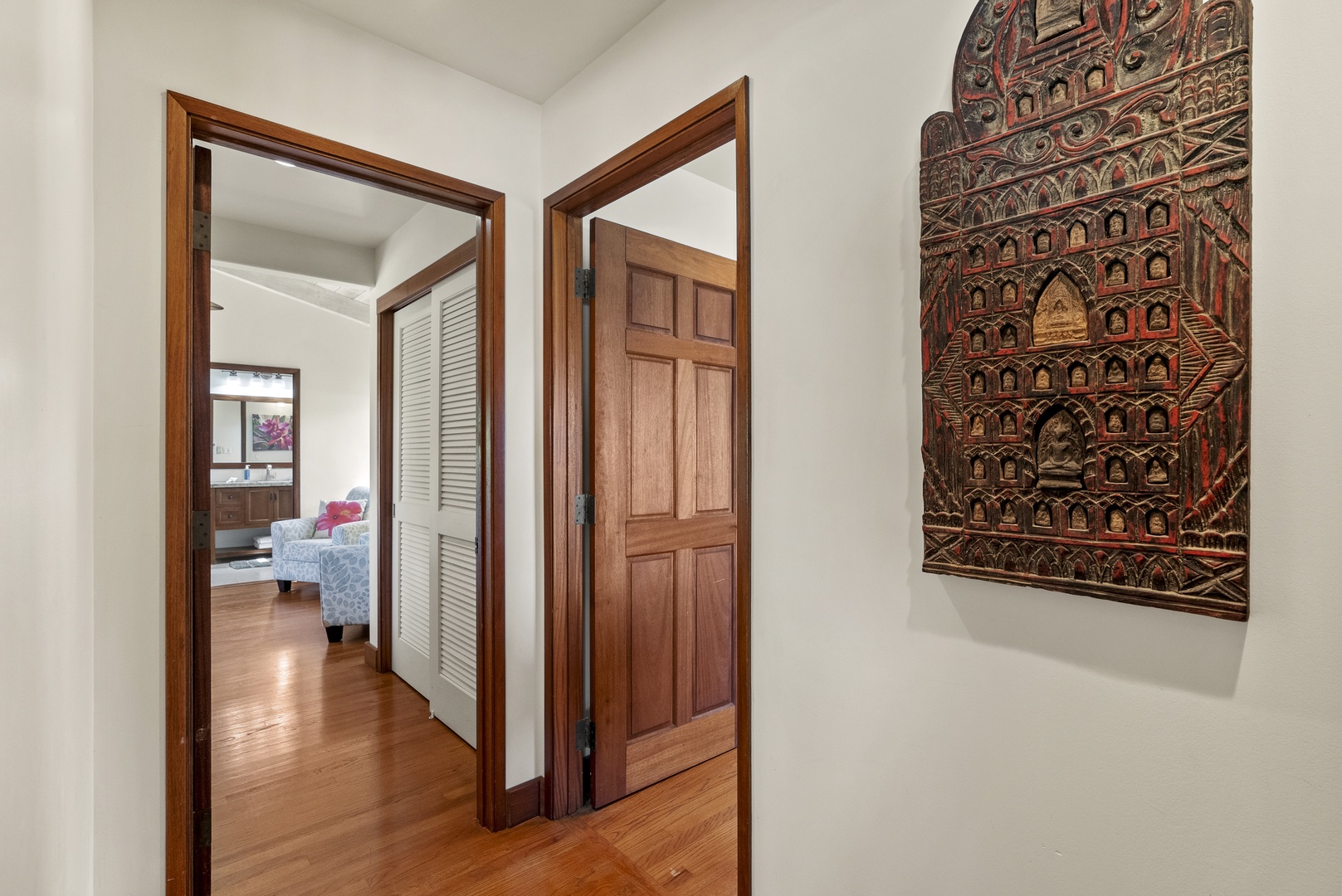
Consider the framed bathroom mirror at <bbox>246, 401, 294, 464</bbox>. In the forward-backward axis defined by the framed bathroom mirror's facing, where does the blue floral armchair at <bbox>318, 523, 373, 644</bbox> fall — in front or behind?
in front

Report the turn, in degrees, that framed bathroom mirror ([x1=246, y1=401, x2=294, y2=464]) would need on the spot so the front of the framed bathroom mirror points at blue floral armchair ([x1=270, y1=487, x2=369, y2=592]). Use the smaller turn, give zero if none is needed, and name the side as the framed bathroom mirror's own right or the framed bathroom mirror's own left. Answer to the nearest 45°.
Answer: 0° — it already faces it

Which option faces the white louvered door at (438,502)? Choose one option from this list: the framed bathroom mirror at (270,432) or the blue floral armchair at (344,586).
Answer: the framed bathroom mirror

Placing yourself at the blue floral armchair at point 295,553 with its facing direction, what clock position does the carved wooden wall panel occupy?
The carved wooden wall panel is roughly at 10 o'clock from the blue floral armchair.

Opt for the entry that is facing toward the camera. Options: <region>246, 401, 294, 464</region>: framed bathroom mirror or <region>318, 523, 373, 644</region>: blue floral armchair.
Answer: the framed bathroom mirror

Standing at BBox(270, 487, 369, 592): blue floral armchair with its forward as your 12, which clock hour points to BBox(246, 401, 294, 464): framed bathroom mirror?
The framed bathroom mirror is roughly at 4 o'clock from the blue floral armchair.

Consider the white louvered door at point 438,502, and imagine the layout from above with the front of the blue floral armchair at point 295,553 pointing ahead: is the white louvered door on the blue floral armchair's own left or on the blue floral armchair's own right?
on the blue floral armchair's own left

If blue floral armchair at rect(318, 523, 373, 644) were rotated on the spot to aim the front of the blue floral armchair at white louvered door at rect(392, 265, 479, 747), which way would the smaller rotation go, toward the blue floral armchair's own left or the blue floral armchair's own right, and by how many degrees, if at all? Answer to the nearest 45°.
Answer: approximately 90° to the blue floral armchair's own left

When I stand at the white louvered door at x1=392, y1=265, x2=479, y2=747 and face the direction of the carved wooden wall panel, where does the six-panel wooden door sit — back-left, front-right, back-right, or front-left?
front-left

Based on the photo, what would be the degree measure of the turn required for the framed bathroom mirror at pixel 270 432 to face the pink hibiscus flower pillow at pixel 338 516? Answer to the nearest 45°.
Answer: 0° — it already faces it

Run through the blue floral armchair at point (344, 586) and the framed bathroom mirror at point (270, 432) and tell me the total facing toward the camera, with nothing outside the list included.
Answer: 1

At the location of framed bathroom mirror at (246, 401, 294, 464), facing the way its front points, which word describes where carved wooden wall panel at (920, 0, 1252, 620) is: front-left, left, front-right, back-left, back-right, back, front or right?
front

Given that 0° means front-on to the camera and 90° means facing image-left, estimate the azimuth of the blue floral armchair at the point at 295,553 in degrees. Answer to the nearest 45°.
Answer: approximately 45°

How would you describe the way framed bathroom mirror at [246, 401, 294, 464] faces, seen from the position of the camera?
facing the viewer

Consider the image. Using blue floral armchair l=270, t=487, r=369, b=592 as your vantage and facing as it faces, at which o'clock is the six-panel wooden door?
The six-panel wooden door is roughly at 10 o'clock from the blue floral armchair.
